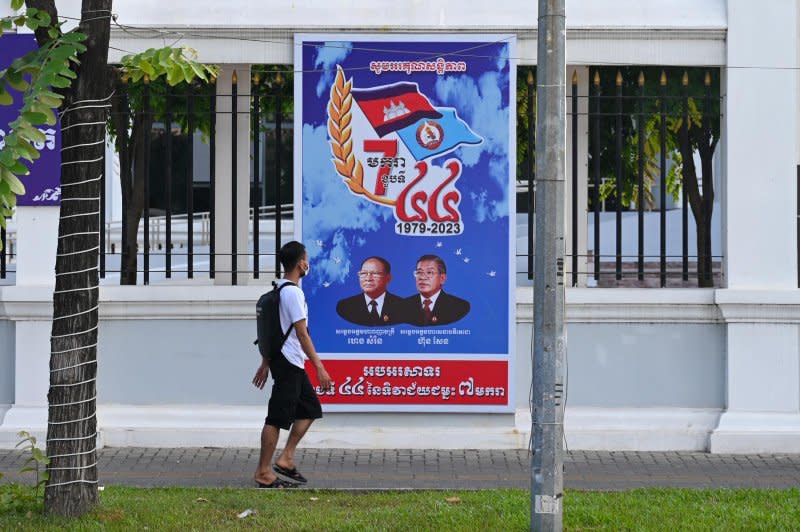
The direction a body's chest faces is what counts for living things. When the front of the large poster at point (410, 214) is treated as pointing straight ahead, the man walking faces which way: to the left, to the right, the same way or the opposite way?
to the left

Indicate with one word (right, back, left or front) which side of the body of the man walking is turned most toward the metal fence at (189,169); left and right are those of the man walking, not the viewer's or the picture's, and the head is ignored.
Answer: left

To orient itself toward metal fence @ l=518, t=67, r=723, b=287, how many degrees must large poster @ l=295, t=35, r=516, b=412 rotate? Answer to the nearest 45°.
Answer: approximately 90° to its left

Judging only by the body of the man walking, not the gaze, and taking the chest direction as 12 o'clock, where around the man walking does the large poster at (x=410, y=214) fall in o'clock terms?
The large poster is roughly at 10 o'clock from the man walking.

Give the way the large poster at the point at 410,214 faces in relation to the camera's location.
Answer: facing the viewer

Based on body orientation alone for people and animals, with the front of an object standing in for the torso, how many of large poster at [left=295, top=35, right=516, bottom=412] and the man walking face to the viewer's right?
1

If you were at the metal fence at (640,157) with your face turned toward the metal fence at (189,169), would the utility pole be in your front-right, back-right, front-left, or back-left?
front-left

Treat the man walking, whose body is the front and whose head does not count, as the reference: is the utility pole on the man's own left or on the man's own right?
on the man's own right

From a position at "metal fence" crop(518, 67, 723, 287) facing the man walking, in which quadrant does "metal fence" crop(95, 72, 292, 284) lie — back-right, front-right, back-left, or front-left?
front-right

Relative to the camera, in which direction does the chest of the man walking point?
to the viewer's right

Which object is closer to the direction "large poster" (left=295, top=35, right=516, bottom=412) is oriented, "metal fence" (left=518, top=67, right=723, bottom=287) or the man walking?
the man walking

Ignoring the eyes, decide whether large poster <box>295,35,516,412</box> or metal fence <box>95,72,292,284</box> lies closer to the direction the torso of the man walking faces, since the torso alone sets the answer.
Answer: the large poster

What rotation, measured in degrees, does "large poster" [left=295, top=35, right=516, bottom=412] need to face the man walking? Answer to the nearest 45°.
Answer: approximately 45° to its right

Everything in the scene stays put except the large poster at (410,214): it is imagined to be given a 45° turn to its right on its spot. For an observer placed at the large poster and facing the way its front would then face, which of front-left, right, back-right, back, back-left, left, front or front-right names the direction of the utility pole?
front-left

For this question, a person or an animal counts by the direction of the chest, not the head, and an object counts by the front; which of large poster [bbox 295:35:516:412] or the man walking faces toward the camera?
the large poster

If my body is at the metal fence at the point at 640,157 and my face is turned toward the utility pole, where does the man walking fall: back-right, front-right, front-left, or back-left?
front-right

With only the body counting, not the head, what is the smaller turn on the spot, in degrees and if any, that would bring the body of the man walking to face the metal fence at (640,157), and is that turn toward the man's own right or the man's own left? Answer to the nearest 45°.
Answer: approximately 45° to the man's own left
